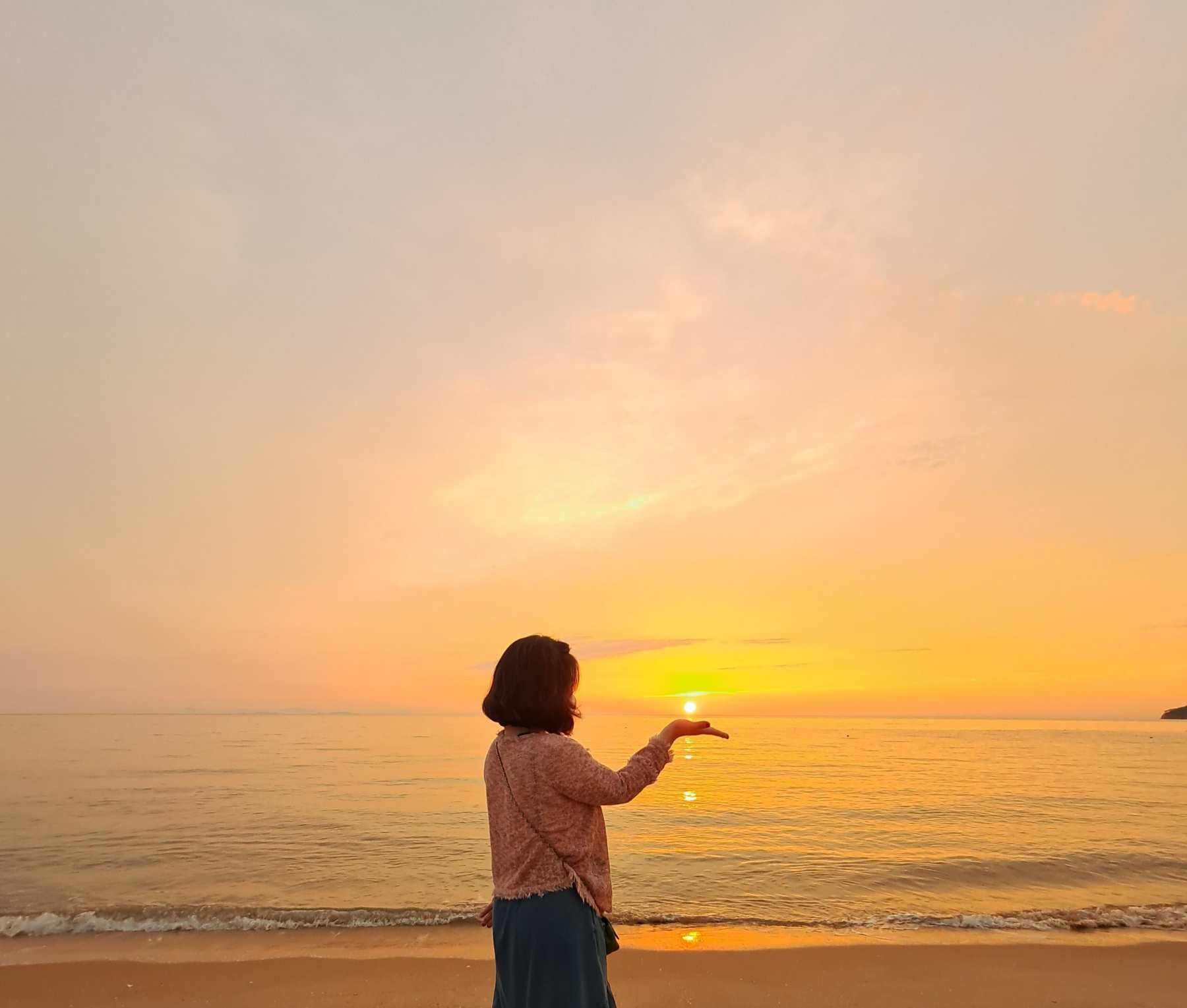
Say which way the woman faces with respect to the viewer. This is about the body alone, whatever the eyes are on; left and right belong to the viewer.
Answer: facing away from the viewer and to the right of the viewer

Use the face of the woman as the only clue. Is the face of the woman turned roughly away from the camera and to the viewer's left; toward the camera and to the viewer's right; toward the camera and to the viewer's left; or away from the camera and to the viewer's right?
away from the camera and to the viewer's right
